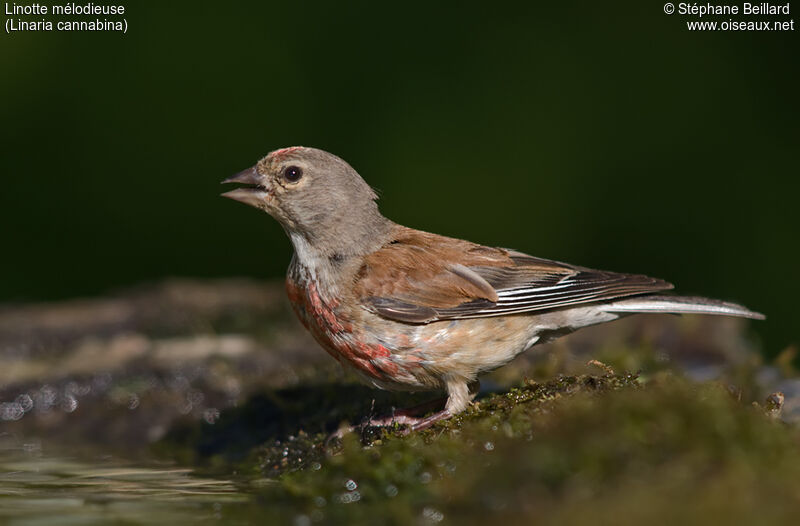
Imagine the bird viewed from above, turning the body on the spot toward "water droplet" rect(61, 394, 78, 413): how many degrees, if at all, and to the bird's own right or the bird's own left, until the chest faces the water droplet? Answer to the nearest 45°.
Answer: approximately 45° to the bird's own right

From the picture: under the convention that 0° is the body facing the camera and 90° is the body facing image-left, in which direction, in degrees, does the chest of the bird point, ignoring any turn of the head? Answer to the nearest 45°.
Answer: approximately 90°

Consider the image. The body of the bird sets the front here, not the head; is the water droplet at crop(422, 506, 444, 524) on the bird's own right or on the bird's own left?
on the bird's own left

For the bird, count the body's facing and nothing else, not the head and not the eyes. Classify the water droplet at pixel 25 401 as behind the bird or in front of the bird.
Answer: in front

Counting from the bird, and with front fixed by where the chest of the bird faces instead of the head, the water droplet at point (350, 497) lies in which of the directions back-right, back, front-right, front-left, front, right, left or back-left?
left

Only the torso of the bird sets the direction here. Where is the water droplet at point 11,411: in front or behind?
in front

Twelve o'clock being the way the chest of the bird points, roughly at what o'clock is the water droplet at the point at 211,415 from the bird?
The water droplet is roughly at 1 o'clock from the bird.

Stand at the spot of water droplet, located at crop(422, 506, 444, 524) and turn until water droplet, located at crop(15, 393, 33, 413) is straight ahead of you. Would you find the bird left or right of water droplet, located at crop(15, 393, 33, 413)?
right
